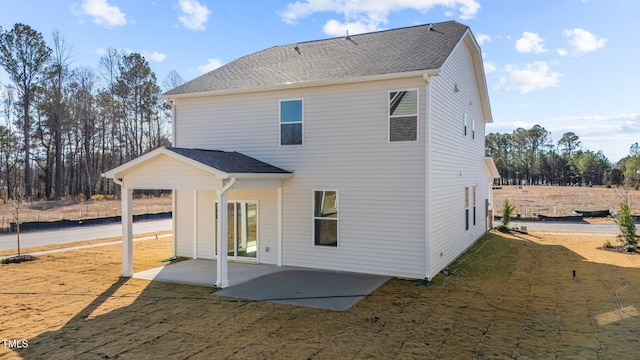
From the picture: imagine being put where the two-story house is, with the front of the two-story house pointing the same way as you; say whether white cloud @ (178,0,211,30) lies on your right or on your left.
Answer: on your left

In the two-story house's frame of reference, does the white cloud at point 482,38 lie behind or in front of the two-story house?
in front

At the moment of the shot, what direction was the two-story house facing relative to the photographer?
facing away from the viewer and to the right of the viewer

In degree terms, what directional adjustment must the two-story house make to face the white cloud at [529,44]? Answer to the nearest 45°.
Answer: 0° — it already faces it

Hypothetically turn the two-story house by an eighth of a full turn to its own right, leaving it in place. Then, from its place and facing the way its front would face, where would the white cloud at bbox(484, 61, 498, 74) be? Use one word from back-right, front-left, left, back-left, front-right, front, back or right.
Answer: front-left

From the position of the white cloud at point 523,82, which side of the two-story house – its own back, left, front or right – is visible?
front
